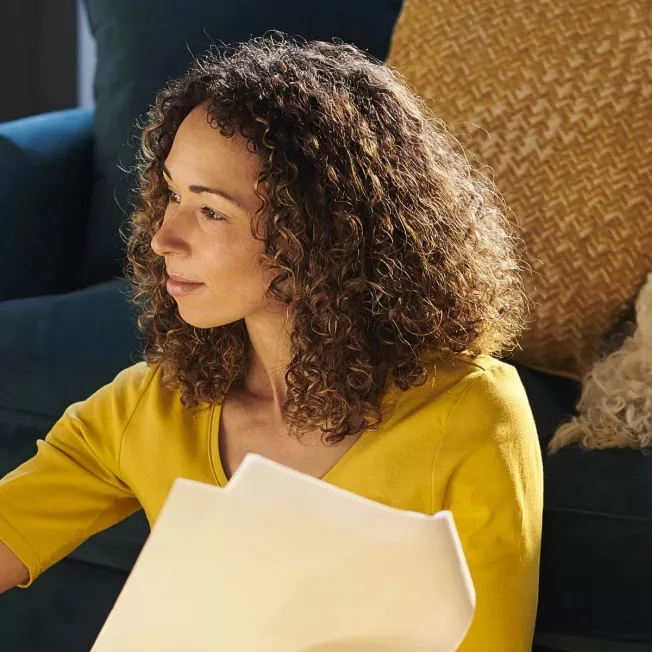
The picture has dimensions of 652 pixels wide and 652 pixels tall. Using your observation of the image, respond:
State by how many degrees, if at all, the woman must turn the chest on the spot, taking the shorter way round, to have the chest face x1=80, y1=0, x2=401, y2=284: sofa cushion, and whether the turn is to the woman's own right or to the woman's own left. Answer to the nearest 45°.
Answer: approximately 135° to the woman's own right

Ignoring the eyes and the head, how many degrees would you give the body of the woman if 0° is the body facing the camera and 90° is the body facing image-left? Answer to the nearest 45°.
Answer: approximately 45°

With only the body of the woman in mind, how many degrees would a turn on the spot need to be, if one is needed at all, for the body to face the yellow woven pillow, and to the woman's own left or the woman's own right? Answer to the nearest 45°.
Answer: approximately 180°
